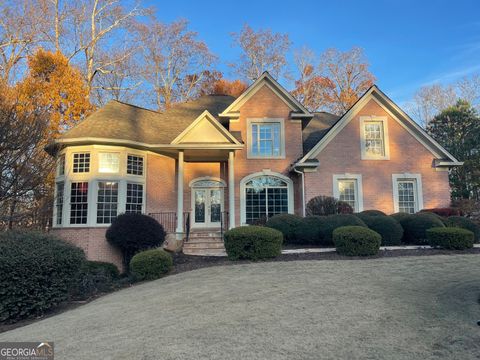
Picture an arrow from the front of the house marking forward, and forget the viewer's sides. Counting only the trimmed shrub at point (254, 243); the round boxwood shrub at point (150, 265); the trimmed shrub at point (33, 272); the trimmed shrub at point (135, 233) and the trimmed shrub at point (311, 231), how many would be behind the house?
0

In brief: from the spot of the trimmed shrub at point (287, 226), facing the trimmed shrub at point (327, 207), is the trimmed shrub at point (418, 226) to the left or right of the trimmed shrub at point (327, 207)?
right

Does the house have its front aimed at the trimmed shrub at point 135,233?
no

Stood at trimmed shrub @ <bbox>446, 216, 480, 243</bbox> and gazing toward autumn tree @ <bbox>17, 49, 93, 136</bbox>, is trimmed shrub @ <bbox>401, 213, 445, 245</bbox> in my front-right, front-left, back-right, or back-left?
front-left

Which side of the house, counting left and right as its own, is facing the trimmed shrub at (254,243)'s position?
front

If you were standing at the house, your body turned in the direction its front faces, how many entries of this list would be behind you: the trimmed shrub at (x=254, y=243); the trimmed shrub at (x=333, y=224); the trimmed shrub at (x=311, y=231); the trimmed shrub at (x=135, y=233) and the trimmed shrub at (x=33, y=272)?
0

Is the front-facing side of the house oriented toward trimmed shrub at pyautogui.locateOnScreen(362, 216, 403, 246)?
no

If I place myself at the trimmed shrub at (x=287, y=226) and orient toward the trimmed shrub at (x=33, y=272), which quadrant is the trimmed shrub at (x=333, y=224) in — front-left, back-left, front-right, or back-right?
back-left

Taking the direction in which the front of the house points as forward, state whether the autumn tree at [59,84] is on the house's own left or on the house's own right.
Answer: on the house's own right

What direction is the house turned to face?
toward the camera

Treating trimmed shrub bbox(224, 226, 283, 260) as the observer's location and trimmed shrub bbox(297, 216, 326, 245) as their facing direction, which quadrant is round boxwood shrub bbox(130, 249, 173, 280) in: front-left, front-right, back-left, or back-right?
back-left

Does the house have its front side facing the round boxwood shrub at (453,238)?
no

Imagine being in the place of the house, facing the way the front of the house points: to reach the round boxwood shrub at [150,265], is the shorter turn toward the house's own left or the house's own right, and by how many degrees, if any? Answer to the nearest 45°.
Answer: approximately 45° to the house's own right

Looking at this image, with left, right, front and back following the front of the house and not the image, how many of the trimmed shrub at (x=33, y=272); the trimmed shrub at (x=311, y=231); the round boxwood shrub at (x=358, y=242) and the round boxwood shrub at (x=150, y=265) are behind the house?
0

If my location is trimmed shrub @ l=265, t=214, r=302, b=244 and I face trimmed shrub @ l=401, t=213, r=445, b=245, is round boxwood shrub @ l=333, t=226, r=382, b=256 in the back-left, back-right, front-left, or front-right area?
front-right

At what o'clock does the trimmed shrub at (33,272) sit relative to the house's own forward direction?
The trimmed shrub is roughly at 1 o'clock from the house.

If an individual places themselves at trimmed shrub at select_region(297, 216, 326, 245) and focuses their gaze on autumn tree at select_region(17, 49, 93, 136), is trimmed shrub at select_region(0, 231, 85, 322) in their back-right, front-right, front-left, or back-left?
front-left
